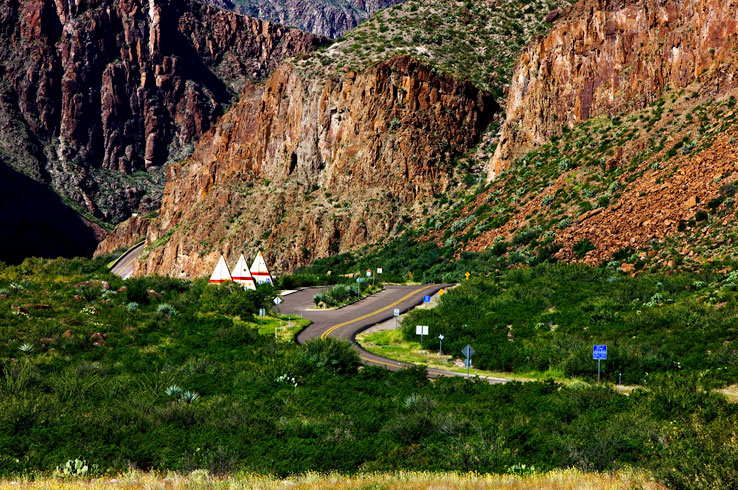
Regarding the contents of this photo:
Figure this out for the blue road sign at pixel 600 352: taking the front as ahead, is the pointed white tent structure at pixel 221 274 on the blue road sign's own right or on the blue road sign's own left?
on the blue road sign's own right

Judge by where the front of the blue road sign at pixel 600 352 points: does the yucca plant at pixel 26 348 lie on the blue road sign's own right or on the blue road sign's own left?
on the blue road sign's own right

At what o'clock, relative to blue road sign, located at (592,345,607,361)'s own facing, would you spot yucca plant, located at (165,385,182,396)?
The yucca plant is roughly at 2 o'clock from the blue road sign.

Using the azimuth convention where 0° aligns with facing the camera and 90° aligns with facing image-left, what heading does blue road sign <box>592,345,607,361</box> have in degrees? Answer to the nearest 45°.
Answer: approximately 0°

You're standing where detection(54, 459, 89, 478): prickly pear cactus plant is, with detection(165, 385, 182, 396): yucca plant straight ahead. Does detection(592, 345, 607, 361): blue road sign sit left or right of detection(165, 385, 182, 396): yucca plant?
right

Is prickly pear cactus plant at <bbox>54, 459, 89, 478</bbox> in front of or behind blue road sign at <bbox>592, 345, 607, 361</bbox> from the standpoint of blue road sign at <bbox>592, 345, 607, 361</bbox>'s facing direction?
in front

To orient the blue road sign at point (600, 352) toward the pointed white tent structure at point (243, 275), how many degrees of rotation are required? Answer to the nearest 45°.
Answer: approximately 135° to its right

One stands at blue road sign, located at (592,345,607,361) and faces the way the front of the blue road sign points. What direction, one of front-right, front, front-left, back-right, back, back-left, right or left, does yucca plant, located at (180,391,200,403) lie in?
front-right

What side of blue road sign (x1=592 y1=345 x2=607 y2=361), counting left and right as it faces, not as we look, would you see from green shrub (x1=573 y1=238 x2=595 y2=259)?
back
